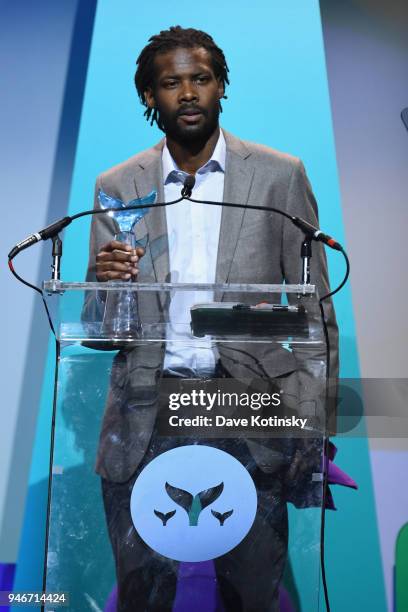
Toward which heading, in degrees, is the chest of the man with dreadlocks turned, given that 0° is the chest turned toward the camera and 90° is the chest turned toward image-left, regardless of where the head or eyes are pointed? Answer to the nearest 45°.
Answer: approximately 0°

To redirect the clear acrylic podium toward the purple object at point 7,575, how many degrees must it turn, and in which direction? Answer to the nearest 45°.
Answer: approximately 135° to its right
